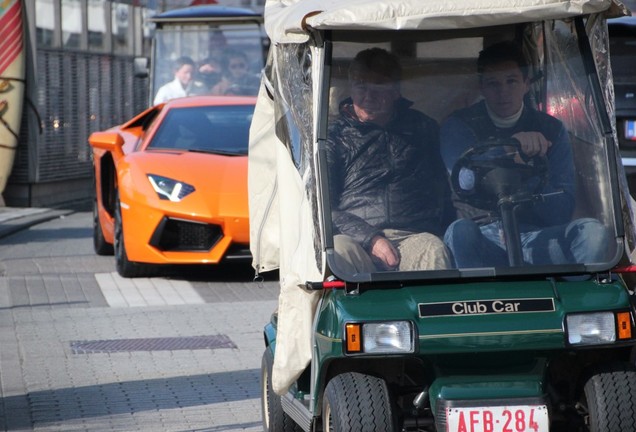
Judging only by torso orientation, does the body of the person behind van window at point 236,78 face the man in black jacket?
yes

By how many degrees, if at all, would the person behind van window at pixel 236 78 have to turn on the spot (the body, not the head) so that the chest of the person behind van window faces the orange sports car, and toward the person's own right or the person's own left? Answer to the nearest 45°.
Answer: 0° — they already face it

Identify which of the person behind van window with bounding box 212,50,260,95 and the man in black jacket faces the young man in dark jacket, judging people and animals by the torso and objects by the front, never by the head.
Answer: the person behind van window

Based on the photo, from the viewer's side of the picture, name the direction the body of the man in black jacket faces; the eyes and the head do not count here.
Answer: toward the camera

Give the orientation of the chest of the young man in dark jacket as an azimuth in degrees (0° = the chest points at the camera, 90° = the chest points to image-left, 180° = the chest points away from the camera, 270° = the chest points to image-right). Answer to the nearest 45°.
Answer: approximately 0°

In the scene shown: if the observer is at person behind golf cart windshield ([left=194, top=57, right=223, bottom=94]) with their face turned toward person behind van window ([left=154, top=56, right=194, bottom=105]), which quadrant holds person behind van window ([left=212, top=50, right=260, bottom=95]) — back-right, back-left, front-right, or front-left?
back-left

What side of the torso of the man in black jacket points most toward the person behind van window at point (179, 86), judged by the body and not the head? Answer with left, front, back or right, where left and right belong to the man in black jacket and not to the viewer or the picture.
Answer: back

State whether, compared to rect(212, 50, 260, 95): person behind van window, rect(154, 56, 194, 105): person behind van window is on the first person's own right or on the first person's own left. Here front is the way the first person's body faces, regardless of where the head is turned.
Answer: on the first person's own right

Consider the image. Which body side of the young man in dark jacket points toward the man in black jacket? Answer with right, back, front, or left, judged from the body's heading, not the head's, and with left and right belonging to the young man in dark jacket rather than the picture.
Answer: right

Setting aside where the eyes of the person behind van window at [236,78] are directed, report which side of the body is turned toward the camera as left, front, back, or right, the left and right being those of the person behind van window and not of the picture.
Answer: front

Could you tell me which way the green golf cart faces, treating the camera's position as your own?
facing the viewer
